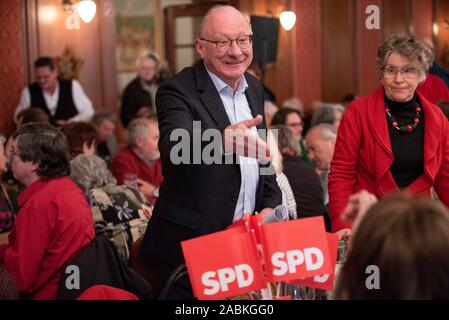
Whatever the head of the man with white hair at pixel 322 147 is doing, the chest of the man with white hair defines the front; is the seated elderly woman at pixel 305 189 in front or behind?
in front

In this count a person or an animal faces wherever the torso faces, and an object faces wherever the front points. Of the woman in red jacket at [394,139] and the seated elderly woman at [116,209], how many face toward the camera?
1

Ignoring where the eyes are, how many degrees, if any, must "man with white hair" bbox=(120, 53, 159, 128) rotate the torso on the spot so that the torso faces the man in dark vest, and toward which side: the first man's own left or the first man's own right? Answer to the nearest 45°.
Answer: approximately 90° to the first man's own right

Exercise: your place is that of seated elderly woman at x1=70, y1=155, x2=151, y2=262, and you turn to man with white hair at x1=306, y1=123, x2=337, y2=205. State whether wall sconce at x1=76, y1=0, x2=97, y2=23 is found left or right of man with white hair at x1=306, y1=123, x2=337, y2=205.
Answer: left

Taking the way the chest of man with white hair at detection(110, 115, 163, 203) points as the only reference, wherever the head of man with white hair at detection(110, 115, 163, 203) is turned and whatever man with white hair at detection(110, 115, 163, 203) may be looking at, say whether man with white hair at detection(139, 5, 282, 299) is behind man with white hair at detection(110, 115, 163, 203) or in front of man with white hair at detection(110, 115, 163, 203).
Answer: in front

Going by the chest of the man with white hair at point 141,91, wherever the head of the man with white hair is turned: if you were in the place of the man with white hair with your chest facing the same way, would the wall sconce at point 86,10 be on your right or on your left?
on your right

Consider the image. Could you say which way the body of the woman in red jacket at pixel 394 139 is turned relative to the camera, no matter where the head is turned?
toward the camera

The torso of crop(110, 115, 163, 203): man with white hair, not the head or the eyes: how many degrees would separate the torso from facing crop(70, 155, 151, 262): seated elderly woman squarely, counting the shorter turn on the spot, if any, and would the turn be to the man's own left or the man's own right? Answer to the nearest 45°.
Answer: approximately 45° to the man's own right

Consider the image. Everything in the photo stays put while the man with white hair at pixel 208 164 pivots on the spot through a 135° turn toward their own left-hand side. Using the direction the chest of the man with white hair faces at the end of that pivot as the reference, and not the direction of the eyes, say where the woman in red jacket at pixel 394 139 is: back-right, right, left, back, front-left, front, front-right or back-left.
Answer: front-right

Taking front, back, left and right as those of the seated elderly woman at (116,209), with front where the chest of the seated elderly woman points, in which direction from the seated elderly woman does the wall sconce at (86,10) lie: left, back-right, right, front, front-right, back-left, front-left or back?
front-right

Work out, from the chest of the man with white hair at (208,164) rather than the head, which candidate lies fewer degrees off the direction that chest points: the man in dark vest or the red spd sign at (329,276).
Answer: the red spd sign

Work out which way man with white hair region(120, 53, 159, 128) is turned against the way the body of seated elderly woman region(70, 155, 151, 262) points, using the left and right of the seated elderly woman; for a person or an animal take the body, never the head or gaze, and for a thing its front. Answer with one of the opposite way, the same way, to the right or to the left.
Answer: the opposite way

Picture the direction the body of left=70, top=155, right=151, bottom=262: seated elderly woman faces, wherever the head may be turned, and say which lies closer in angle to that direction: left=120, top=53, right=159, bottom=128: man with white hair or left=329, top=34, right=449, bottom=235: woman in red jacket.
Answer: the man with white hair

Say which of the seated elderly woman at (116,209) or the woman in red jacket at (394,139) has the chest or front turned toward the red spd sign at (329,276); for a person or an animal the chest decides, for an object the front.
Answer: the woman in red jacket
